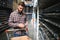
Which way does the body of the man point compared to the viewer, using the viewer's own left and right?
facing the viewer and to the right of the viewer

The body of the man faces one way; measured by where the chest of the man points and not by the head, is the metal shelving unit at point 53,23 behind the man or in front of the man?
in front
